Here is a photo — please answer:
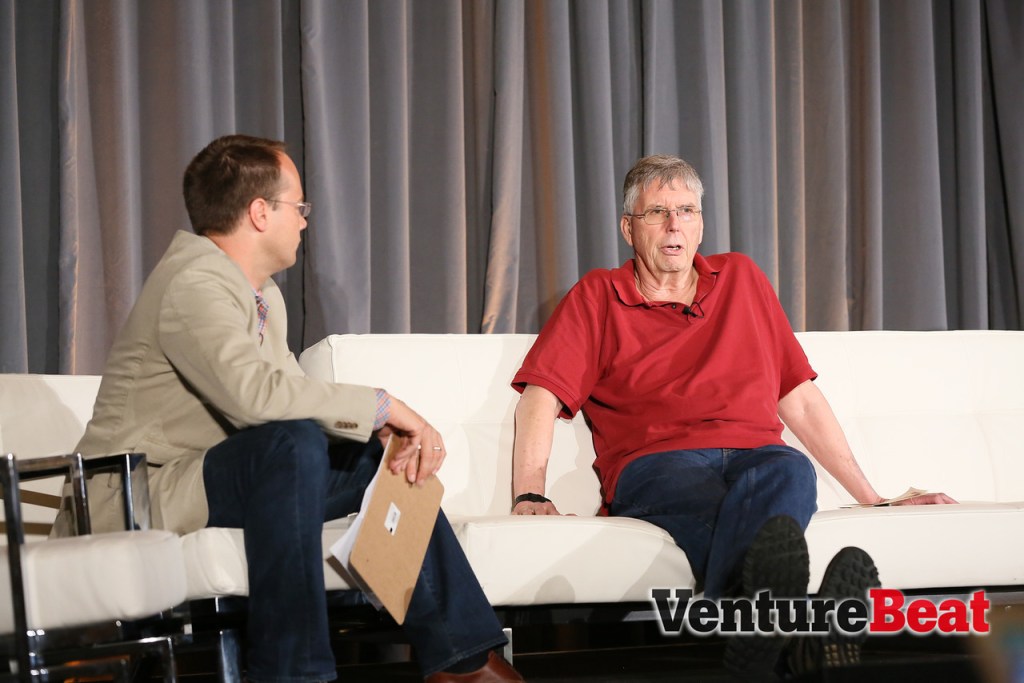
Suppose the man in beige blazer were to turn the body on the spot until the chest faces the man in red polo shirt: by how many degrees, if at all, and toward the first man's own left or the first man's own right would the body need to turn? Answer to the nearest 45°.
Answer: approximately 45° to the first man's own left

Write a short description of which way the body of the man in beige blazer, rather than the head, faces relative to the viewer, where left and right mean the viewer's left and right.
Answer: facing to the right of the viewer

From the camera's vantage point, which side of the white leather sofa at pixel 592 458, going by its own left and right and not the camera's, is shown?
front

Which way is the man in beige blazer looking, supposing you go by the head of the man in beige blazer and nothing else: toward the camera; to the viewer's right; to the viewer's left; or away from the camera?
to the viewer's right
